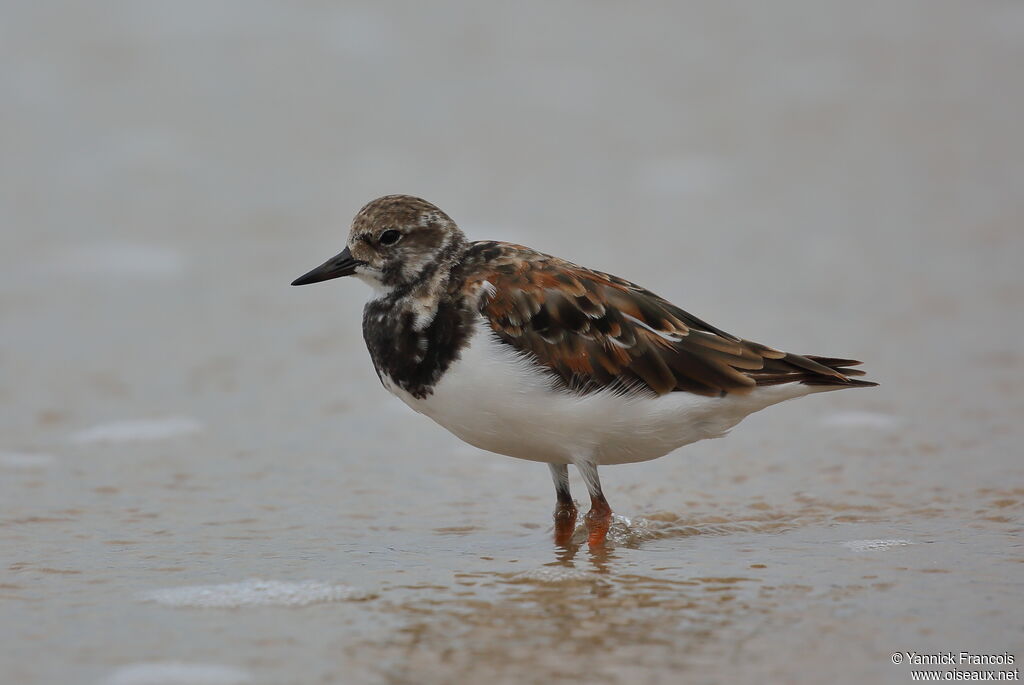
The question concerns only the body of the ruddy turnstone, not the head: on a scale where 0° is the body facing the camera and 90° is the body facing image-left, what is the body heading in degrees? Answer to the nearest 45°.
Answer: approximately 90°
